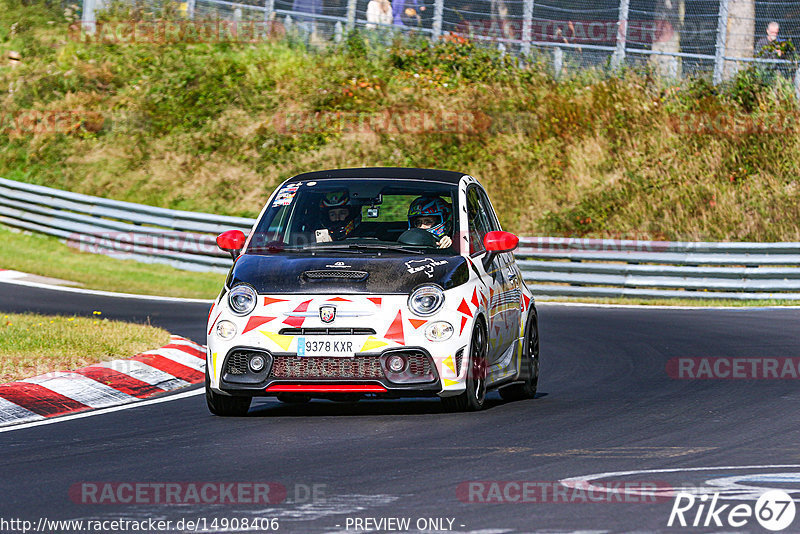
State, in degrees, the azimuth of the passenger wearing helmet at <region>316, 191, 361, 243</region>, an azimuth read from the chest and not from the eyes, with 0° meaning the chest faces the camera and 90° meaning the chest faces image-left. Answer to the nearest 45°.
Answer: approximately 0°

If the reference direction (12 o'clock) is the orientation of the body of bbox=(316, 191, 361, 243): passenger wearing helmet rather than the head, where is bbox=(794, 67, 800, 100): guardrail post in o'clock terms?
The guardrail post is roughly at 7 o'clock from the passenger wearing helmet.

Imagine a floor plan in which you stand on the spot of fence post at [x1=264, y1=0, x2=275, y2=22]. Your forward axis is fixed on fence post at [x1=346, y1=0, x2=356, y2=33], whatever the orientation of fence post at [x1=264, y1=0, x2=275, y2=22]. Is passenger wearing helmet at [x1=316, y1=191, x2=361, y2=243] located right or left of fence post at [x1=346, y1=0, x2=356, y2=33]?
right

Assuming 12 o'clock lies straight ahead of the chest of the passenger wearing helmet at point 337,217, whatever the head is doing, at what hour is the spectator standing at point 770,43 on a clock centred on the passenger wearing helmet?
The spectator standing is roughly at 7 o'clock from the passenger wearing helmet.

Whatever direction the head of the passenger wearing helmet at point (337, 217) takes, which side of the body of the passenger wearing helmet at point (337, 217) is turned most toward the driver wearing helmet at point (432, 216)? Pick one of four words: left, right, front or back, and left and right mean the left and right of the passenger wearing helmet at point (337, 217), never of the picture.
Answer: left

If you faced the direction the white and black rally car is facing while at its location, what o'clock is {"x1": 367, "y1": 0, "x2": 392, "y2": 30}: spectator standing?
The spectator standing is roughly at 6 o'clock from the white and black rally car.

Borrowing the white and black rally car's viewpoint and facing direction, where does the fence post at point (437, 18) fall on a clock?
The fence post is roughly at 6 o'clock from the white and black rally car.

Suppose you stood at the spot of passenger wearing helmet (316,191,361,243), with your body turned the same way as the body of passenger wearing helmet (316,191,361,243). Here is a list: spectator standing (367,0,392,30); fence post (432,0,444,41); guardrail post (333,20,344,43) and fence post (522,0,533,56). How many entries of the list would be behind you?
4

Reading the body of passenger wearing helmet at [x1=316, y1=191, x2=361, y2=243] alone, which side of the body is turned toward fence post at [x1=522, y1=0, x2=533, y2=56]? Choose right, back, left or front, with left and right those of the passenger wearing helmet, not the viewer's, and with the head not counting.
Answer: back

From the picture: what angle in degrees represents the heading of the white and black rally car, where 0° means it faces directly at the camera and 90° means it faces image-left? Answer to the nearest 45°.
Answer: approximately 0°

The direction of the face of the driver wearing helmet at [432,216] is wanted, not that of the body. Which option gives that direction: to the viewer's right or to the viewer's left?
to the viewer's left

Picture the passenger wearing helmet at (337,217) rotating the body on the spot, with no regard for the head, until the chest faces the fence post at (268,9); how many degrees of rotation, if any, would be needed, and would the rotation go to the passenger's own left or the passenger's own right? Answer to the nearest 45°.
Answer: approximately 180°

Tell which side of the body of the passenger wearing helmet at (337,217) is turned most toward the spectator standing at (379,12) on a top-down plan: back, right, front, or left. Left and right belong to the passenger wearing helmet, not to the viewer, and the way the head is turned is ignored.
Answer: back
